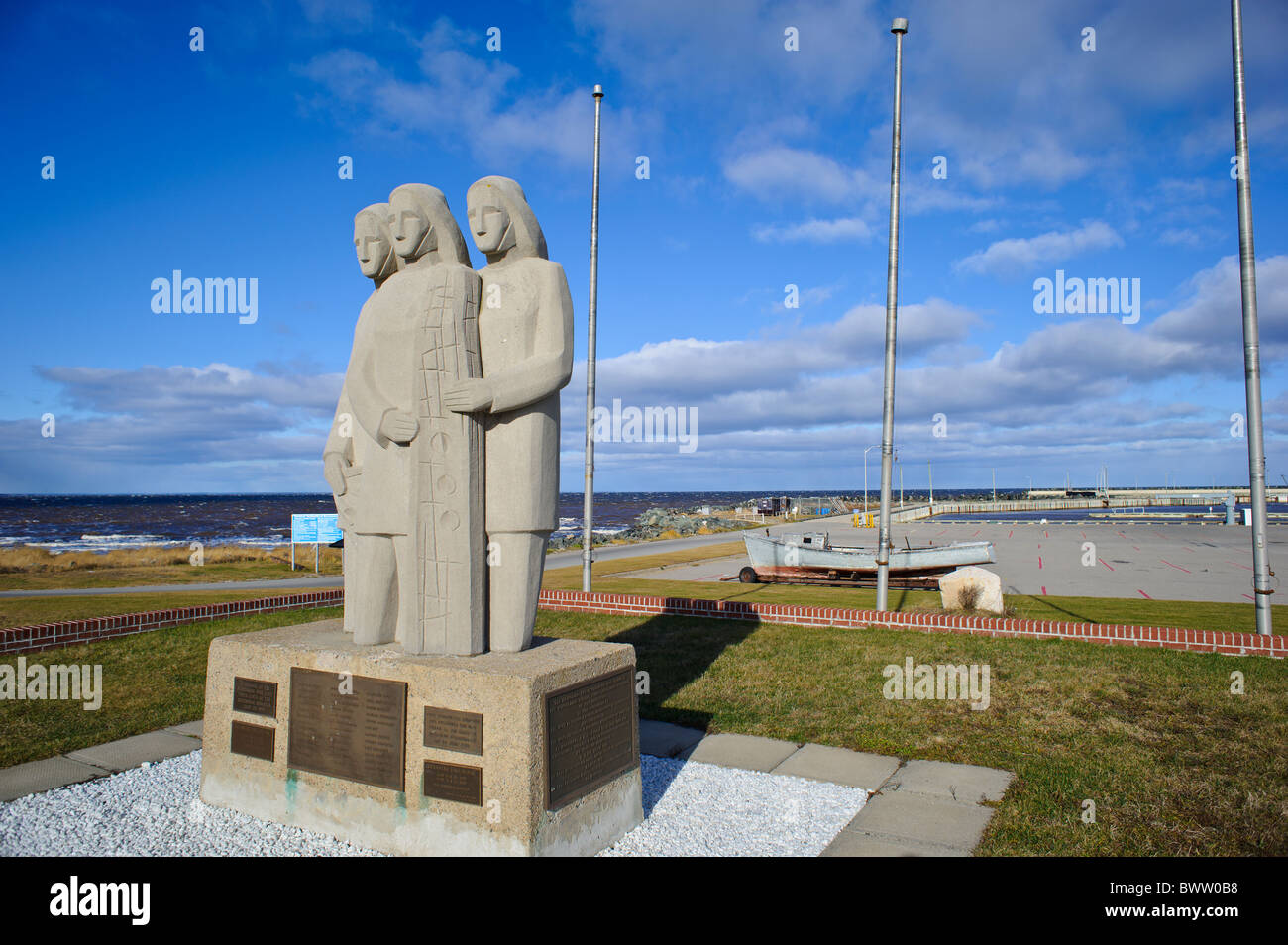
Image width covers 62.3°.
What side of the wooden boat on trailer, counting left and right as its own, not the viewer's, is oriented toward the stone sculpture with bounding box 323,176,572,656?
left

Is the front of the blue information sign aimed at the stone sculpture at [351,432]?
yes

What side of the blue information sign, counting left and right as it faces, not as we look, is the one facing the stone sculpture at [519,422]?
front

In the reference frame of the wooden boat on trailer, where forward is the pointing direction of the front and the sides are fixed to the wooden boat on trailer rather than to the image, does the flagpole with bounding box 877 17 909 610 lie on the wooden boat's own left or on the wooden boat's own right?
on the wooden boat's own left

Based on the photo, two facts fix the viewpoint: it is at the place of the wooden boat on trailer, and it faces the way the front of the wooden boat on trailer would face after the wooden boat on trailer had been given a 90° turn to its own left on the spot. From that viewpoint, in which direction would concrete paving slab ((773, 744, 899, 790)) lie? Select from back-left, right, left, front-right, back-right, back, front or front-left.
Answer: front

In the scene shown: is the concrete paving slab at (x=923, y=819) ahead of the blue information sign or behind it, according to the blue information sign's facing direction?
ahead

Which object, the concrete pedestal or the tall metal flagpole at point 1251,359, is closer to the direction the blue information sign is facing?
the concrete pedestal

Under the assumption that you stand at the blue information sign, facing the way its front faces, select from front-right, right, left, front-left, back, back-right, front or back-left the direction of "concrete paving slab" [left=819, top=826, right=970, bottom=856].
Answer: front

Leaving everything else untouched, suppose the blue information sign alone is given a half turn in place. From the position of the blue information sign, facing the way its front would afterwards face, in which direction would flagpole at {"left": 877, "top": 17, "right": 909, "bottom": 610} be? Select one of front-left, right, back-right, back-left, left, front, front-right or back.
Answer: back-right

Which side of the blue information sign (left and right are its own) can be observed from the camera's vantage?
front

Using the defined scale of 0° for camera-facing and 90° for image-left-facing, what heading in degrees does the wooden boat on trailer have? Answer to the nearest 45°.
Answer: approximately 90°

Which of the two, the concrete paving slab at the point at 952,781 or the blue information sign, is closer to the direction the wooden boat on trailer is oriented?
the blue information sign

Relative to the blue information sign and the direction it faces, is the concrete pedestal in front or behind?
in front

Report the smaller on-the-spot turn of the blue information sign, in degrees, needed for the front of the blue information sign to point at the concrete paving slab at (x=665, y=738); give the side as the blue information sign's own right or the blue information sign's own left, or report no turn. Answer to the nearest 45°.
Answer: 0° — it already faces it

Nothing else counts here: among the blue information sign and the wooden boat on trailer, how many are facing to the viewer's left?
1

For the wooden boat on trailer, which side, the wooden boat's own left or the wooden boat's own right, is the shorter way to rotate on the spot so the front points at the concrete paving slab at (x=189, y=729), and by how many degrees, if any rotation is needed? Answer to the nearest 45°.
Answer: approximately 90° to the wooden boat's own left

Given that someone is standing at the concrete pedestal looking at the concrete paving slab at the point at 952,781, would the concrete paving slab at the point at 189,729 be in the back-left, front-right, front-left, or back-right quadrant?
back-left

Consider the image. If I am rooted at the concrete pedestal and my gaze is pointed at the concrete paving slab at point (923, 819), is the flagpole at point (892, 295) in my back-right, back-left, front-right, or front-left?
front-left

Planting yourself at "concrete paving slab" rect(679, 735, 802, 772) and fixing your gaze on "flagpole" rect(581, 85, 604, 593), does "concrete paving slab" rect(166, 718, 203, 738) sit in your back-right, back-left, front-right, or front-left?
front-left
